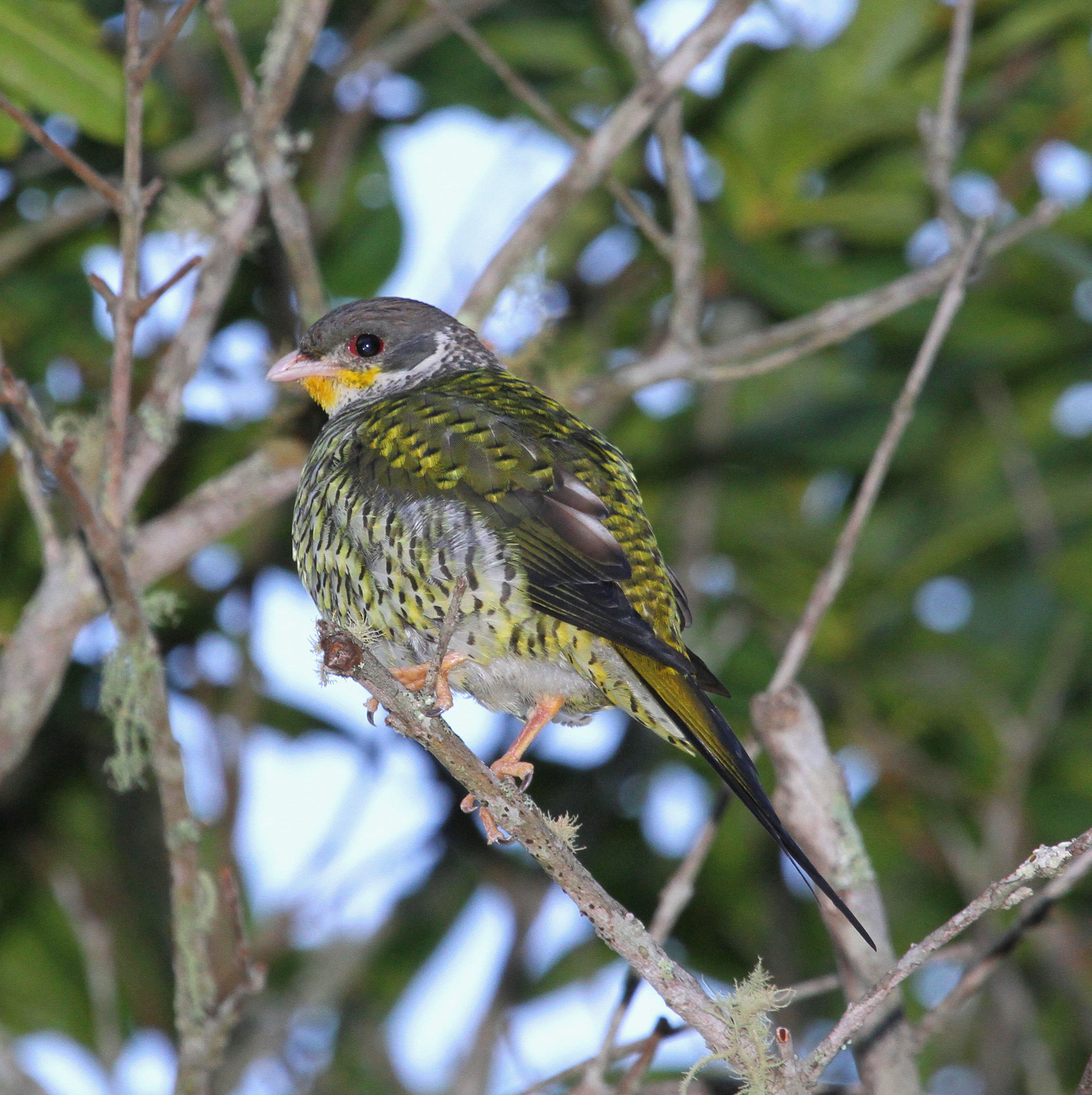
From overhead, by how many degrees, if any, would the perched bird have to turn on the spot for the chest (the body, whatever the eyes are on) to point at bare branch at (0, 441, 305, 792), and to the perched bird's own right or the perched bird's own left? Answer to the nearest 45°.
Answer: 0° — it already faces it

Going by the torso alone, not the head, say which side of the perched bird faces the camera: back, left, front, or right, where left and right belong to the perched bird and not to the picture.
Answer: left

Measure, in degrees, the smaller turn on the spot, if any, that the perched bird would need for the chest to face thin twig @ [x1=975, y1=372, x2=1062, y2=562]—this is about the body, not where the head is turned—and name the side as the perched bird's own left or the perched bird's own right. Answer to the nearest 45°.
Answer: approximately 135° to the perched bird's own right
